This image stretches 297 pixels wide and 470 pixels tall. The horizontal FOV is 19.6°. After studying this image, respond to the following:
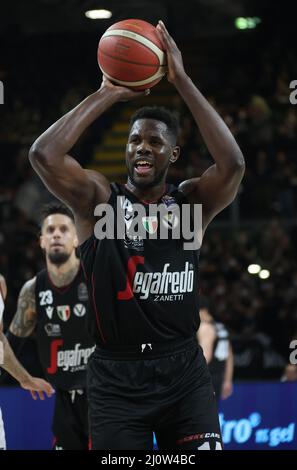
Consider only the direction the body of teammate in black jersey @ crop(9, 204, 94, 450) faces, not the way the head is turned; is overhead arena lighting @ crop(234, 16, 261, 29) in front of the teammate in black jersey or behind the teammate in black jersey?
behind

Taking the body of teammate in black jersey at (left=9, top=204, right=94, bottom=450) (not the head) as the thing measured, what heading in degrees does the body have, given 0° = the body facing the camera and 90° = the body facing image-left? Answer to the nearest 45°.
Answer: approximately 0°

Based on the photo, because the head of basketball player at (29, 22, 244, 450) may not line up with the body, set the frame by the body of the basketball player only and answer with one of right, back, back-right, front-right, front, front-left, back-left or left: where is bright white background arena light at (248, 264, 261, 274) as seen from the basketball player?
back

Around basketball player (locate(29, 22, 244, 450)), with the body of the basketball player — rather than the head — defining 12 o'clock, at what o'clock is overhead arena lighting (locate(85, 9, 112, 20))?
The overhead arena lighting is roughly at 6 o'clock from the basketball player.

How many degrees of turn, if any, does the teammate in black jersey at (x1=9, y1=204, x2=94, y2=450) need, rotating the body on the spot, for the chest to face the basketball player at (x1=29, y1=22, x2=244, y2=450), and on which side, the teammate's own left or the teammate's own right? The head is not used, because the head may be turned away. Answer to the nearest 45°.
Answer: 0° — they already face them

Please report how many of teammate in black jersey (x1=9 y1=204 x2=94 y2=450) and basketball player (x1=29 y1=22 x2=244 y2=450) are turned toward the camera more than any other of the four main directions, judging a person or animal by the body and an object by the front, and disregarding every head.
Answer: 2

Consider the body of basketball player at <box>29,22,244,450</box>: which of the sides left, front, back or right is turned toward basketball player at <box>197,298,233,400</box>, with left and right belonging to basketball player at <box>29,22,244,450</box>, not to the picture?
back

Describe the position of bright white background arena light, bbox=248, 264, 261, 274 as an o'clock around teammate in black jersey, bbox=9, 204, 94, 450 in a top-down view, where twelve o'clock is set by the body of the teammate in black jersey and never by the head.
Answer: The bright white background arena light is roughly at 7 o'clock from the teammate in black jersey.

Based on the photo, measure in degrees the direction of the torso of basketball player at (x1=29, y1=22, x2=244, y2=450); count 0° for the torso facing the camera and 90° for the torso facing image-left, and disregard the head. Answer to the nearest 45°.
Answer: approximately 0°

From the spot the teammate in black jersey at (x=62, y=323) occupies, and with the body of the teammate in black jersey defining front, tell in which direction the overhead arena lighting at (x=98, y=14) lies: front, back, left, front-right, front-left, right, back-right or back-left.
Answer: back
